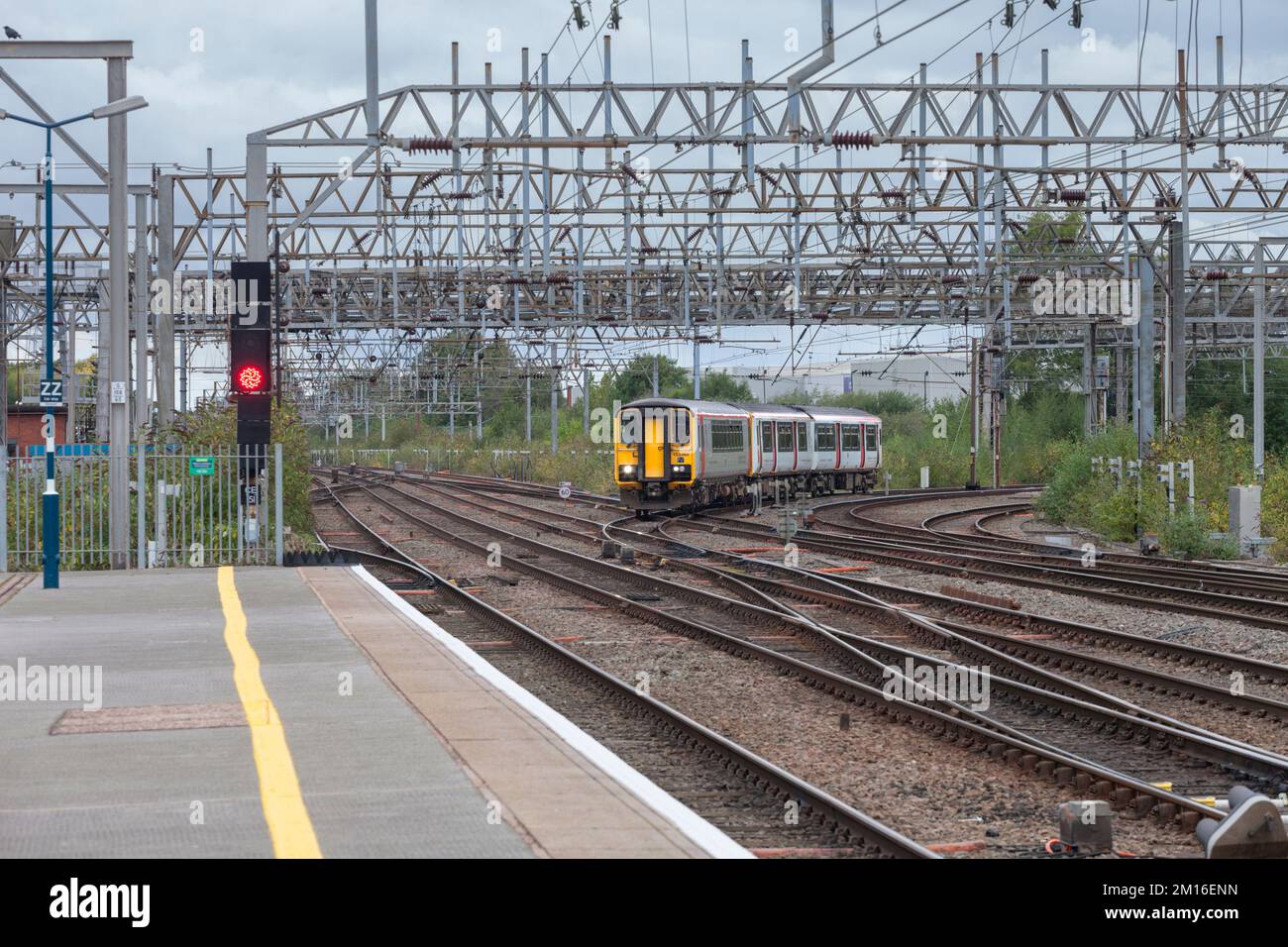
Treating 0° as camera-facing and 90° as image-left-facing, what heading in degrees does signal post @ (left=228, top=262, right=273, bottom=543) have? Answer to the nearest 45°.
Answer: approximately 0°

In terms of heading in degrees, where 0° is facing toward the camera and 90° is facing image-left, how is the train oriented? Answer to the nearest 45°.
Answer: approximately 45°

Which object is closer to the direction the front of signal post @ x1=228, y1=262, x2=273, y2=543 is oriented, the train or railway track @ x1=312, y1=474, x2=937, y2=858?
the railway track

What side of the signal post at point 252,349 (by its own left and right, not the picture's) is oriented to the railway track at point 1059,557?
left

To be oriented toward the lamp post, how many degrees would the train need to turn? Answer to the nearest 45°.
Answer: approximately 45° to its left

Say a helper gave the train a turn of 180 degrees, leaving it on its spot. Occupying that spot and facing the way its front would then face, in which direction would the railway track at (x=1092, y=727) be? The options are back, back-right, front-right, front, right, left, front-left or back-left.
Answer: back-right

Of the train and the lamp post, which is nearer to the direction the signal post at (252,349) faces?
the lamp post

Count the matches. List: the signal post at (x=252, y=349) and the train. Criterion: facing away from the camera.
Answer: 0

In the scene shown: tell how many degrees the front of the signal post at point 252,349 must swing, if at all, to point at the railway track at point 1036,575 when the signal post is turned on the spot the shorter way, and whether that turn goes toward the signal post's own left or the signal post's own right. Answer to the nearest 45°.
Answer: approximately 90° to the signal post's own left
